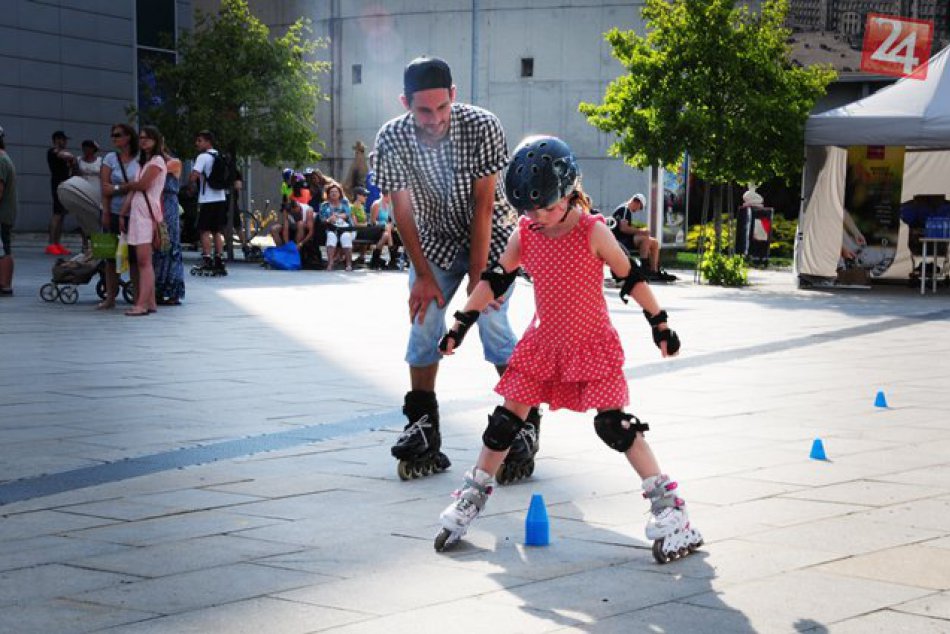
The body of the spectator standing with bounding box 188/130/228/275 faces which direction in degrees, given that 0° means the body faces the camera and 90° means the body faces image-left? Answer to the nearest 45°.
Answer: approximately 90°

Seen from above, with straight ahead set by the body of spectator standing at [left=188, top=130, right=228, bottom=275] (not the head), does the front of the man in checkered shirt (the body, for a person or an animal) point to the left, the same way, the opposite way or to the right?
to the left

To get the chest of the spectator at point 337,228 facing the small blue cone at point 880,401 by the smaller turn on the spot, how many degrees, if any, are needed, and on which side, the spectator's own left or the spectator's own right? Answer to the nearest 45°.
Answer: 0° — they already face it

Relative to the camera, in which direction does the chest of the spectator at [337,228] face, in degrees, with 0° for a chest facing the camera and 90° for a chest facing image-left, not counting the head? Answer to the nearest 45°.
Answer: approximately 0°

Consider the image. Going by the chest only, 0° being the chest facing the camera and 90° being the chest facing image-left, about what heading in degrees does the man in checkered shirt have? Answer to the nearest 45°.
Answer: approximately 0°

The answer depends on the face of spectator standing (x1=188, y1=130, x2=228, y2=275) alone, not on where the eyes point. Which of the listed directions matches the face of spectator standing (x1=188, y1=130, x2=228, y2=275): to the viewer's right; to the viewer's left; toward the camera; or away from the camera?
to the viewer's left
